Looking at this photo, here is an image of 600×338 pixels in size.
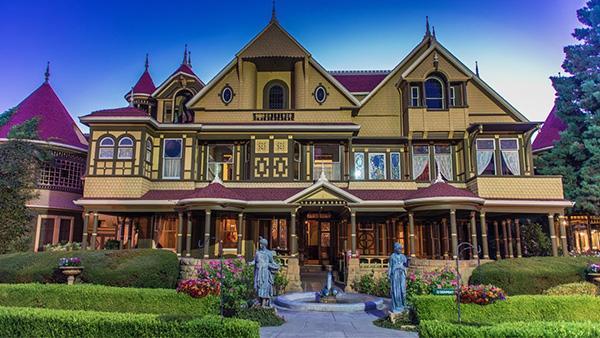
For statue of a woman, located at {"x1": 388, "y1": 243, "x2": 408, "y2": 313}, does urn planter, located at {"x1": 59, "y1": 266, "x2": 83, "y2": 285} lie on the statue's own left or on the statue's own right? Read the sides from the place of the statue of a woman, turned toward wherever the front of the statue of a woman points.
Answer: on the statue's own right

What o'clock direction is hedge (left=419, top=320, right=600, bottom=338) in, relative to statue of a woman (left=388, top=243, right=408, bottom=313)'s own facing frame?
The hedge is roughly at 11 o'clock from the statue of a woman.

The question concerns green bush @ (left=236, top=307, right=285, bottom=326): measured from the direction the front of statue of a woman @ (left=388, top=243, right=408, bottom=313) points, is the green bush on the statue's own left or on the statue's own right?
on the statue's own right

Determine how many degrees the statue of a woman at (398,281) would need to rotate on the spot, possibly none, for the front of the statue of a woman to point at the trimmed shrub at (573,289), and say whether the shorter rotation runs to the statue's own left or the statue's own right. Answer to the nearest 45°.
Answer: approximately 135° to the statue's own left

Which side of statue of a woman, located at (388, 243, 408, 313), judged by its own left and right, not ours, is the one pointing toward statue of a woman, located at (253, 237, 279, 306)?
right

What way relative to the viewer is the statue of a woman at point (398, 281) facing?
toward the camera

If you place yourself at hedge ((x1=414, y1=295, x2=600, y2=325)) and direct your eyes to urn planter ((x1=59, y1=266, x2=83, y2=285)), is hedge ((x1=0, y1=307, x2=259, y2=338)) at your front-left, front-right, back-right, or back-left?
front-left

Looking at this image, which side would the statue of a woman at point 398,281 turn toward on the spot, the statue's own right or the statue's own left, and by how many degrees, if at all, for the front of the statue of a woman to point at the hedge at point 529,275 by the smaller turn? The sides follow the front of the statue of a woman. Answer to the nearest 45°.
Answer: approximately 135° to the statue's own left

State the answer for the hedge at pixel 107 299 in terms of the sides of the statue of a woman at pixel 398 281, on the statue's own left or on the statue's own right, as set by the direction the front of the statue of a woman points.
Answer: on the statue's own right

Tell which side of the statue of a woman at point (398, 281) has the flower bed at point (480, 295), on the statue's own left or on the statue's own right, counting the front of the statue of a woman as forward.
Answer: on the statue's own left

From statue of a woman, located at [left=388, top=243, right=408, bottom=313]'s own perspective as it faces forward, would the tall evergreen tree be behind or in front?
behind

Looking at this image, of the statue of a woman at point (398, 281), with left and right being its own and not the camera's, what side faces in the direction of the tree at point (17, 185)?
right

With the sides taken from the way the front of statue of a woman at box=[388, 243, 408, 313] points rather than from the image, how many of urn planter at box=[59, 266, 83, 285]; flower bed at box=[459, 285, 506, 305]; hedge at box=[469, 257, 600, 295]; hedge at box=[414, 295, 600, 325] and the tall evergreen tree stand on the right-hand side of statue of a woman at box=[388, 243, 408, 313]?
1

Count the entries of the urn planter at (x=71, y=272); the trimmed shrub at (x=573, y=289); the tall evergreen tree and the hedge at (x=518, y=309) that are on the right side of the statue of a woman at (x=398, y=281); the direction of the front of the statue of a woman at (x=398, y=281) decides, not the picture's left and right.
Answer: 1
